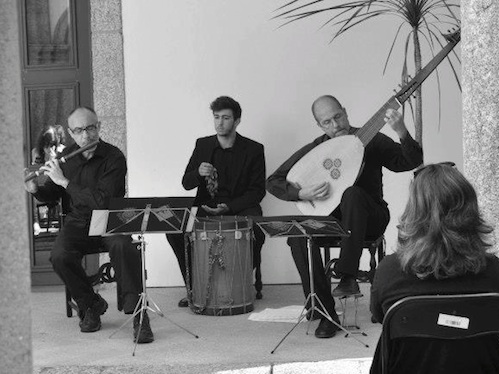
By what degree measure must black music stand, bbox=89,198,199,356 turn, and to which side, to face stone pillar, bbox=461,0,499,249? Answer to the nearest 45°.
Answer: approximately 135° to its right

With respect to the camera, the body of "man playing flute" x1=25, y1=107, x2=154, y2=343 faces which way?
toward the camera

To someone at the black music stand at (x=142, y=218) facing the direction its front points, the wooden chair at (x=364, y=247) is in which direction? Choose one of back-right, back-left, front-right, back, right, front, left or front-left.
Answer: right

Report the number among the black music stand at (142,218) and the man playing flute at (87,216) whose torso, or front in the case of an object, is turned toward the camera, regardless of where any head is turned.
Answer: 1

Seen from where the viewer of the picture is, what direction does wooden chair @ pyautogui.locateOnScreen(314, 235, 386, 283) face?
facing the viewer and to the left of the viewer

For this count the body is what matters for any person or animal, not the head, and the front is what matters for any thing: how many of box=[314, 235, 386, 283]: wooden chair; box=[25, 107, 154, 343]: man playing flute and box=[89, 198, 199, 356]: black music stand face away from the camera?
1

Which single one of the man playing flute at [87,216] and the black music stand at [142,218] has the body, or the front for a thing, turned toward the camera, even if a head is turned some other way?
the man playing flute

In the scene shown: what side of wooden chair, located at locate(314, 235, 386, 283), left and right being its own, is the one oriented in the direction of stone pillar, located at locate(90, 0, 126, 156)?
right

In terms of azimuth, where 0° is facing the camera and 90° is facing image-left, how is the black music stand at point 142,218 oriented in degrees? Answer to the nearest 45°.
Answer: approximately 180°

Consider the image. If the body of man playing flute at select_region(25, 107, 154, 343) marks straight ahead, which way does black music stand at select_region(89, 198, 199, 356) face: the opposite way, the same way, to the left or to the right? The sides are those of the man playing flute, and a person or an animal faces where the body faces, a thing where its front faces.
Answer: the opposite way
